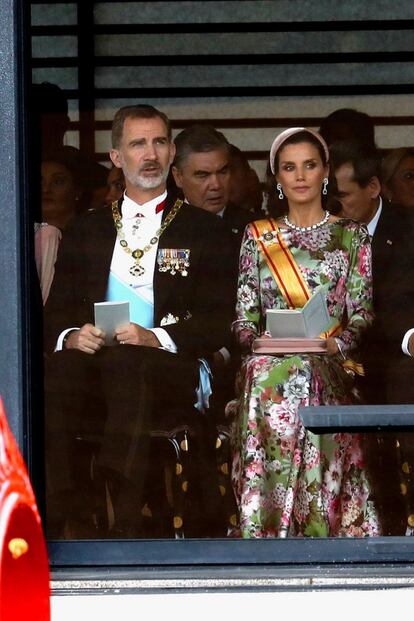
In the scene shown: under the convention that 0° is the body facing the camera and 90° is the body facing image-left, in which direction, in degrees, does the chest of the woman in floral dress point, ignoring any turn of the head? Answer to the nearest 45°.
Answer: approximately 0°
